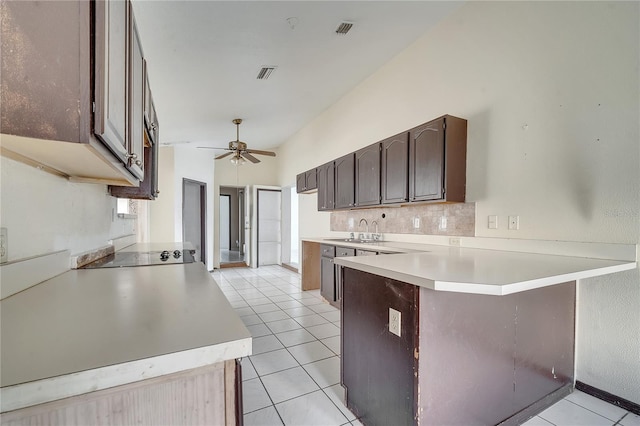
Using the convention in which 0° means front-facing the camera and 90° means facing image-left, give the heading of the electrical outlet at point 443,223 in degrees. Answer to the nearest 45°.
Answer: approximately 45°

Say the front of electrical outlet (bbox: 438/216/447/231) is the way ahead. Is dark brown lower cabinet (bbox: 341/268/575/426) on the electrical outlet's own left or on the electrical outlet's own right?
on the electrical outlet's own left

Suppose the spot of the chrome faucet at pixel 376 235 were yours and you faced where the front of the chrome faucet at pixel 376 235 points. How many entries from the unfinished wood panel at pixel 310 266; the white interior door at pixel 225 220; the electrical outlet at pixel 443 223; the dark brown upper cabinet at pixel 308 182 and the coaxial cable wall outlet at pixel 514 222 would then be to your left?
2

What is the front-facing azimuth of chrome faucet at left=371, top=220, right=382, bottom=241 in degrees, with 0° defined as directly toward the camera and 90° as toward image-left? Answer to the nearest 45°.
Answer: approximately 45°

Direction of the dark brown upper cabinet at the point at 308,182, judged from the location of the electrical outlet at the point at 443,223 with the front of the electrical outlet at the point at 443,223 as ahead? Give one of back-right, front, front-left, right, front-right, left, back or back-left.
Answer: right

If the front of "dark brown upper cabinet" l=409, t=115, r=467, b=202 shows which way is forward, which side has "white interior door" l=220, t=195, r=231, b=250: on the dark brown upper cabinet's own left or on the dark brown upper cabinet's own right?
on the dark brown upper cabinet's own right

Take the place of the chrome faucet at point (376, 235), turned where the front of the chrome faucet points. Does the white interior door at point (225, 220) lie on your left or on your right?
on your right

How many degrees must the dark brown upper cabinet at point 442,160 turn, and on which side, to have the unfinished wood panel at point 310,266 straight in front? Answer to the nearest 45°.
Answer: approximately 90° to its right

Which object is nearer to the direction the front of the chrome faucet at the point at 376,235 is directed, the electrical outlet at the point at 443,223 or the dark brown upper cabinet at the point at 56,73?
the dark brown upper cabinet

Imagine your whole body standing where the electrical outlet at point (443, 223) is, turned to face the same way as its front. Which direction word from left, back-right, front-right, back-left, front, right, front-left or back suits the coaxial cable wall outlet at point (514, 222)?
left

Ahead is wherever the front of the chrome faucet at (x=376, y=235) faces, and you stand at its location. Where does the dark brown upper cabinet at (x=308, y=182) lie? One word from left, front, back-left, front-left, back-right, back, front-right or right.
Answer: right

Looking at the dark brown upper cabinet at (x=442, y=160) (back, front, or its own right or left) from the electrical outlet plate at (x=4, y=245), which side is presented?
front

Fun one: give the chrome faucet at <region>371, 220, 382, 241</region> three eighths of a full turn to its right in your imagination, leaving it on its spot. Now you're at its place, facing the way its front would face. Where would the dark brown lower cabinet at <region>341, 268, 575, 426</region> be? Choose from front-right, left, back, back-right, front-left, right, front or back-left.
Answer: back
